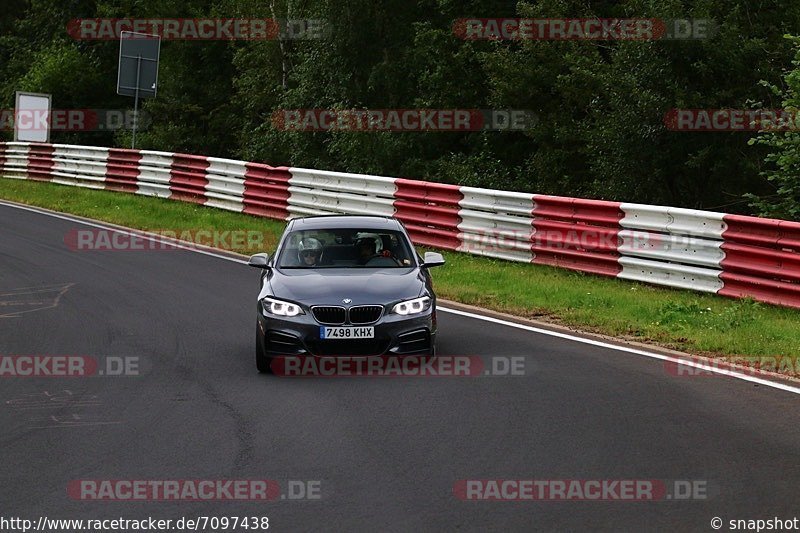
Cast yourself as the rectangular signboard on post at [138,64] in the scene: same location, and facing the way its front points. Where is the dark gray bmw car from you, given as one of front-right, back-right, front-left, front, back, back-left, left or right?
back

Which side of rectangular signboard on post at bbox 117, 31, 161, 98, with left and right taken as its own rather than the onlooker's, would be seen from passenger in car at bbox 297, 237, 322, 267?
back

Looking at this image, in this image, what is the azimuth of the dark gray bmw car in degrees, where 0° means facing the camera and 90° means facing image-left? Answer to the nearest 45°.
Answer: approximately 0°

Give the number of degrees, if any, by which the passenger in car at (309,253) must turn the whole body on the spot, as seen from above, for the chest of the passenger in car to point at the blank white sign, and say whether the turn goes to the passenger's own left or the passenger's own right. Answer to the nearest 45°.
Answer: approximately 180°

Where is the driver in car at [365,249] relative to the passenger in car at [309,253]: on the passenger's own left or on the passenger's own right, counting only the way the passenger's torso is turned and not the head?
on the passenger's own left

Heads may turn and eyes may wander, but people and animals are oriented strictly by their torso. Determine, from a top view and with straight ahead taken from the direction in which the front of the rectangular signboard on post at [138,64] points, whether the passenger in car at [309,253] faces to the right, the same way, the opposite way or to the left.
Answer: the opposite way

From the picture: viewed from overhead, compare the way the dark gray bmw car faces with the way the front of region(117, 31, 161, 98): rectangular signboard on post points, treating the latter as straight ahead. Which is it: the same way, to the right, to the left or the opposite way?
the opposite way

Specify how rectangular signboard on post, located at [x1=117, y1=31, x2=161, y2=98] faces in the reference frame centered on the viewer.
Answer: facing away from the viewer

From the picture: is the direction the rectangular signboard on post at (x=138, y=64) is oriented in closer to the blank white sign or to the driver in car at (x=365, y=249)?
the blank white sign

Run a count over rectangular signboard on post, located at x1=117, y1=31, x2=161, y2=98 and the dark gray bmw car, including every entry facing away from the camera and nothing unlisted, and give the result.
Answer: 1
